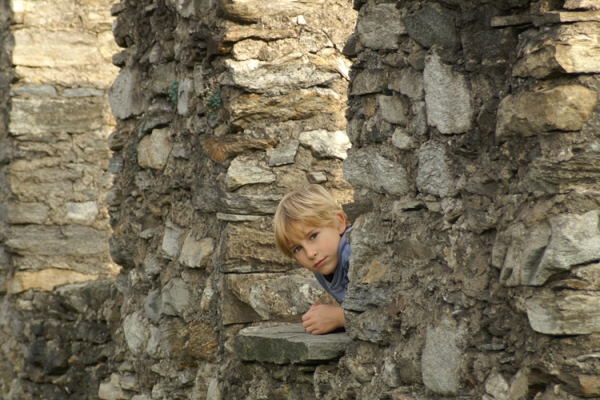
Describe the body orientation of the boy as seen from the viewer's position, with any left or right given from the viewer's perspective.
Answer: facing the viewer and to the left of the viewer

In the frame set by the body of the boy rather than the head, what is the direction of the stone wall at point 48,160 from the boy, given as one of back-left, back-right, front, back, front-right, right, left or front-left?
right
